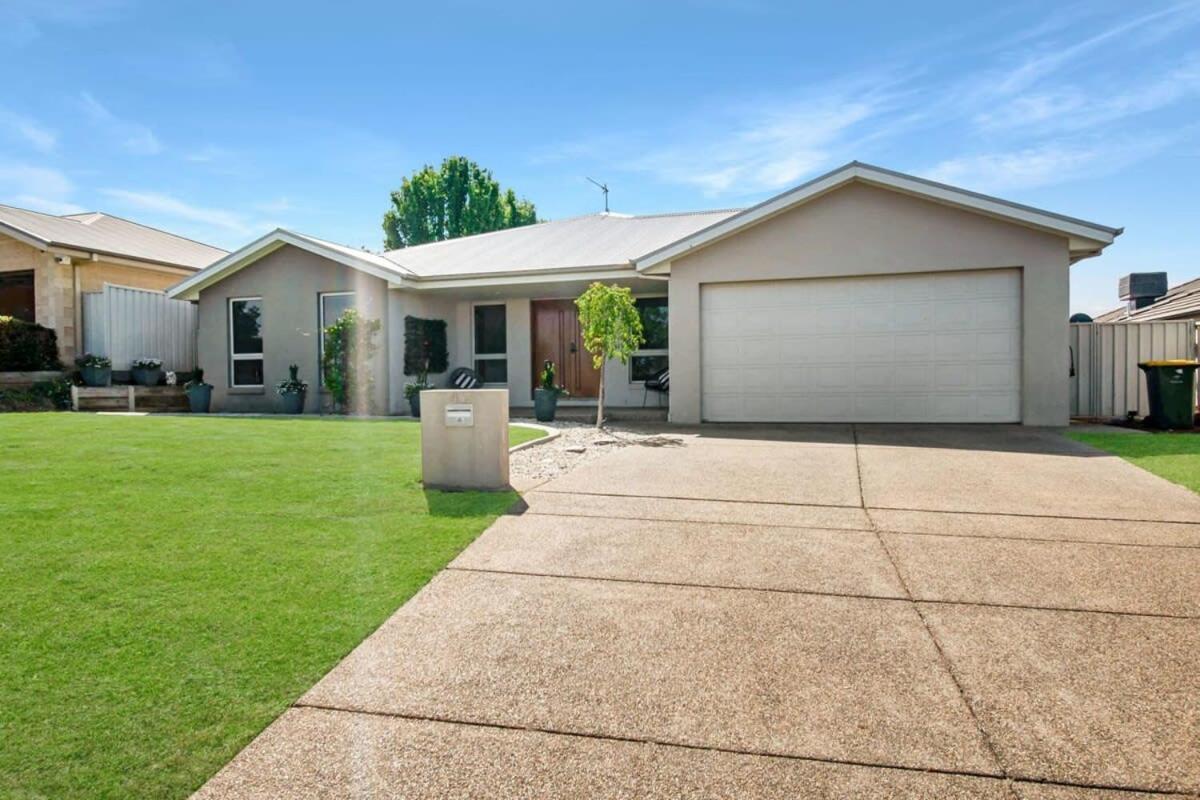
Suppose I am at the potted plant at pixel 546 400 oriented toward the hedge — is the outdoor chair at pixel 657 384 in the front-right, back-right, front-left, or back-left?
back-right

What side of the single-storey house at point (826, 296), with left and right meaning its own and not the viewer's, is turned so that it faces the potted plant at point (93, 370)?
right

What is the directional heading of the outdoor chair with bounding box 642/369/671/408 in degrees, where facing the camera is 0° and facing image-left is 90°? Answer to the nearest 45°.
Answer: approximately 45°

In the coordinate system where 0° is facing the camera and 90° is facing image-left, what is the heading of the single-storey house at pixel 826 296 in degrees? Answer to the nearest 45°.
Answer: approximately 0°

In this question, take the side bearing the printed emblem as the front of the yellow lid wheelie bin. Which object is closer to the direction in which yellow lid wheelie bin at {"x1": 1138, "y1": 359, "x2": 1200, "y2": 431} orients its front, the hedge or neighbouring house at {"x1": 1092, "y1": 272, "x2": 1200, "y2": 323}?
the hedge

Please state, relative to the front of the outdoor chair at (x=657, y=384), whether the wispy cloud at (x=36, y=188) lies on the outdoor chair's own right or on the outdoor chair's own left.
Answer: on the outdoor chair's own right

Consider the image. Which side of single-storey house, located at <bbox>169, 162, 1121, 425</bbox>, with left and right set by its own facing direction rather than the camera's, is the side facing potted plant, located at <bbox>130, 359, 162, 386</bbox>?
right

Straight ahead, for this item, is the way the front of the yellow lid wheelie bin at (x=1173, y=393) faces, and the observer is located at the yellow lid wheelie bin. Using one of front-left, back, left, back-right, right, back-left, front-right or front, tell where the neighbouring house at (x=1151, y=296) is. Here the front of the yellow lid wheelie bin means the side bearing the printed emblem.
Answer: back

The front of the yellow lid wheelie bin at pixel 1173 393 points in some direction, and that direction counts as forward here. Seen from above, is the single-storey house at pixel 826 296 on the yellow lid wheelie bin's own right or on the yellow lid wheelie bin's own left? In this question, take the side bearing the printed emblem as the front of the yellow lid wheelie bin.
on the yellow lid wheelie bin's own right
